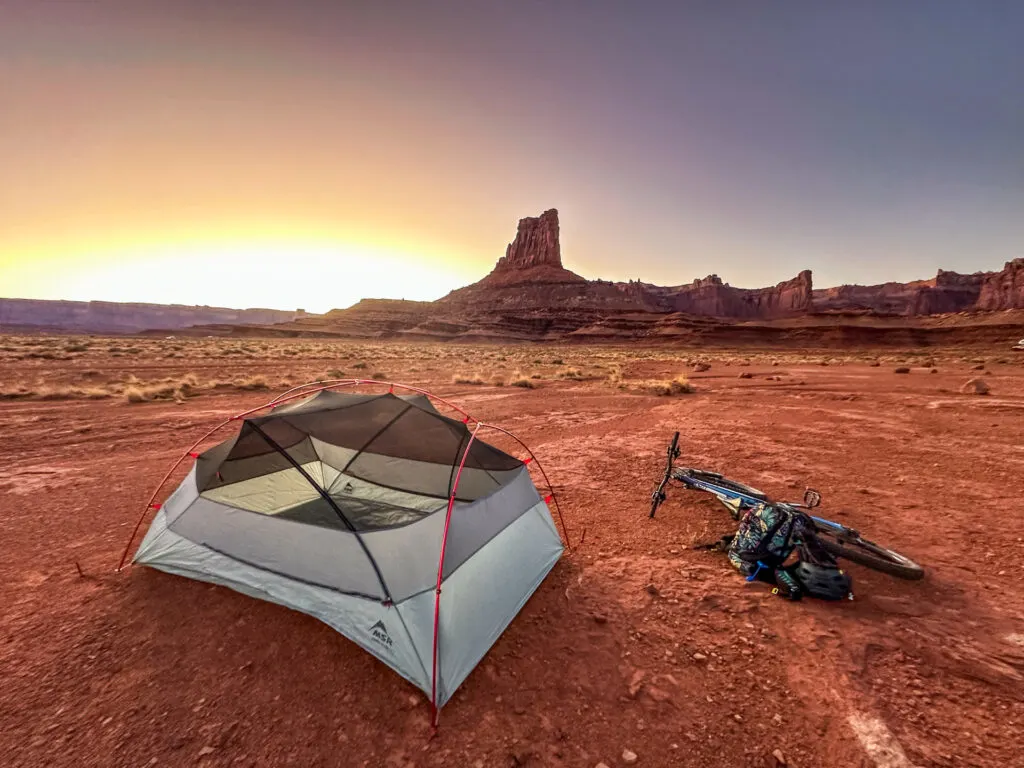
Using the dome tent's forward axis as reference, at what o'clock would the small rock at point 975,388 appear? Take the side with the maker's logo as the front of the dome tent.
The small rock is roughly at 7 o'clock from the dome tent.

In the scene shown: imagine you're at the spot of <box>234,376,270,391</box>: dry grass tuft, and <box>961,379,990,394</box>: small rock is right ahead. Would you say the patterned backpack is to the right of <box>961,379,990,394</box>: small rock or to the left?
right

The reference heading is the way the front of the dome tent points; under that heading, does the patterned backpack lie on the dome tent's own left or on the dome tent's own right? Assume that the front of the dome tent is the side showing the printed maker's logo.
on the dome tent's own left

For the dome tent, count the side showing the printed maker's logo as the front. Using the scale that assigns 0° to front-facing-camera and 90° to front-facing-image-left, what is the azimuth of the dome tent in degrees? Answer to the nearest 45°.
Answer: approximately 45°

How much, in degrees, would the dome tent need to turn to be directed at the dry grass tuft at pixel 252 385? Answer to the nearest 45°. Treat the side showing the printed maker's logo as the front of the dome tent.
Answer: approximately 135° to its right

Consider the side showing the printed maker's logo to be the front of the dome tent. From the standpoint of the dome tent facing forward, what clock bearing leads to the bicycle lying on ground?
The bicycle lying on ground is roughly at 8 o'clock from the dome tent.

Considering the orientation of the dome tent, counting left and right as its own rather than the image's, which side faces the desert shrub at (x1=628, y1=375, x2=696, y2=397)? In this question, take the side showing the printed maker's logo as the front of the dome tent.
back

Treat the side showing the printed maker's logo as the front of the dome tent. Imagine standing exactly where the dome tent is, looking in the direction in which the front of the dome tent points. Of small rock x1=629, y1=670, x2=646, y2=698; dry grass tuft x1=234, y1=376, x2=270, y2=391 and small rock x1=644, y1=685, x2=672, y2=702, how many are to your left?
2
